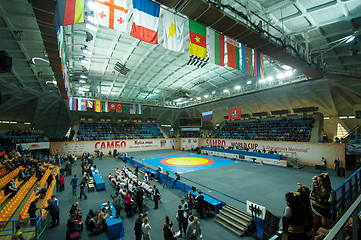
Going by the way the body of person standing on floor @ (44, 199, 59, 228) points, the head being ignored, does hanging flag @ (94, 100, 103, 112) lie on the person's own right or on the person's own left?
on the person's own right
